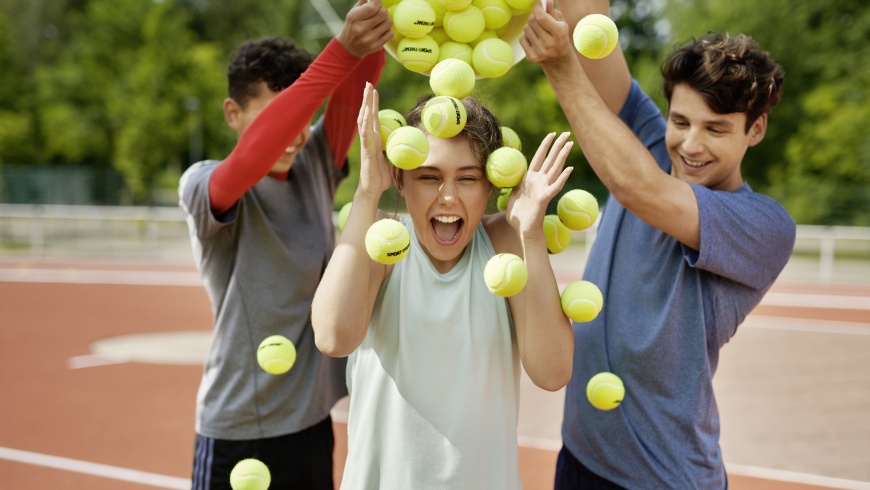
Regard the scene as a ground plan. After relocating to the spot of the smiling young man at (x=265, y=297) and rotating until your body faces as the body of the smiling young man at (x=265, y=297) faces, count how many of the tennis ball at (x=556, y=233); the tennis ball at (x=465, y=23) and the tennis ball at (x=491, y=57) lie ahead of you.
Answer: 3

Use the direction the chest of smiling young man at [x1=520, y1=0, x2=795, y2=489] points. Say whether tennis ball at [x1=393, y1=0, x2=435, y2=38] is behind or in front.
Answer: in front

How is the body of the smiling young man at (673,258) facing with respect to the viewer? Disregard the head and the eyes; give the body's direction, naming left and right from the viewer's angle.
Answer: facing the viewer and to the left of the viewer

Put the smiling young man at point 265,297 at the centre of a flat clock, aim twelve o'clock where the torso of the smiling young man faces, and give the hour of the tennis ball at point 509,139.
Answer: The tennis ball is roughly at 12 o'clock from the smiling young man.

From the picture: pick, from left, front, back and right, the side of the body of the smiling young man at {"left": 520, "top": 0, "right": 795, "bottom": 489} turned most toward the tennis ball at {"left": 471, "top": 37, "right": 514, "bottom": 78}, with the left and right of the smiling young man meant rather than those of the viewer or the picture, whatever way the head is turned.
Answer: front

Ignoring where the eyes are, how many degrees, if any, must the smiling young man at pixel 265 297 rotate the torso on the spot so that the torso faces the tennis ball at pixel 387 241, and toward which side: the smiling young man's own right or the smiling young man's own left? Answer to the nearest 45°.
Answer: approximately 45° to the smiling young man's own right

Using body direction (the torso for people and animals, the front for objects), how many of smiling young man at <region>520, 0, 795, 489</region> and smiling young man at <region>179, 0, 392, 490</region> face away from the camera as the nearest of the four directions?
0

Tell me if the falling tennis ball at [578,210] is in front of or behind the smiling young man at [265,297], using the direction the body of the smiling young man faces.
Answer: in front

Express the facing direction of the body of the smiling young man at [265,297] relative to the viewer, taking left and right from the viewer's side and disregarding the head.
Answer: facing the viewer and to the right of the viewer

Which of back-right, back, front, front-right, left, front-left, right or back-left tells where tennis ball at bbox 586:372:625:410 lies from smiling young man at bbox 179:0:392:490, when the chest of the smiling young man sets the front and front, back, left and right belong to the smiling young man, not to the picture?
front

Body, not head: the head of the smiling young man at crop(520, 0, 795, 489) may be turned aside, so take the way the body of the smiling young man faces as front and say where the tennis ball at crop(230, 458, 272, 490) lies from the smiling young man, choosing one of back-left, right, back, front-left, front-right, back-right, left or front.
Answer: front-right

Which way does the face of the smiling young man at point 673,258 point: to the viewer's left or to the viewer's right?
to the viewer's left
